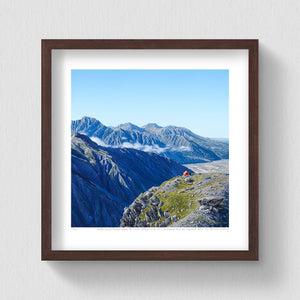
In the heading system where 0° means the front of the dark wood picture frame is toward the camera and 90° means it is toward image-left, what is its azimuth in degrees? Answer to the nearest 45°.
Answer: approximately 0°
